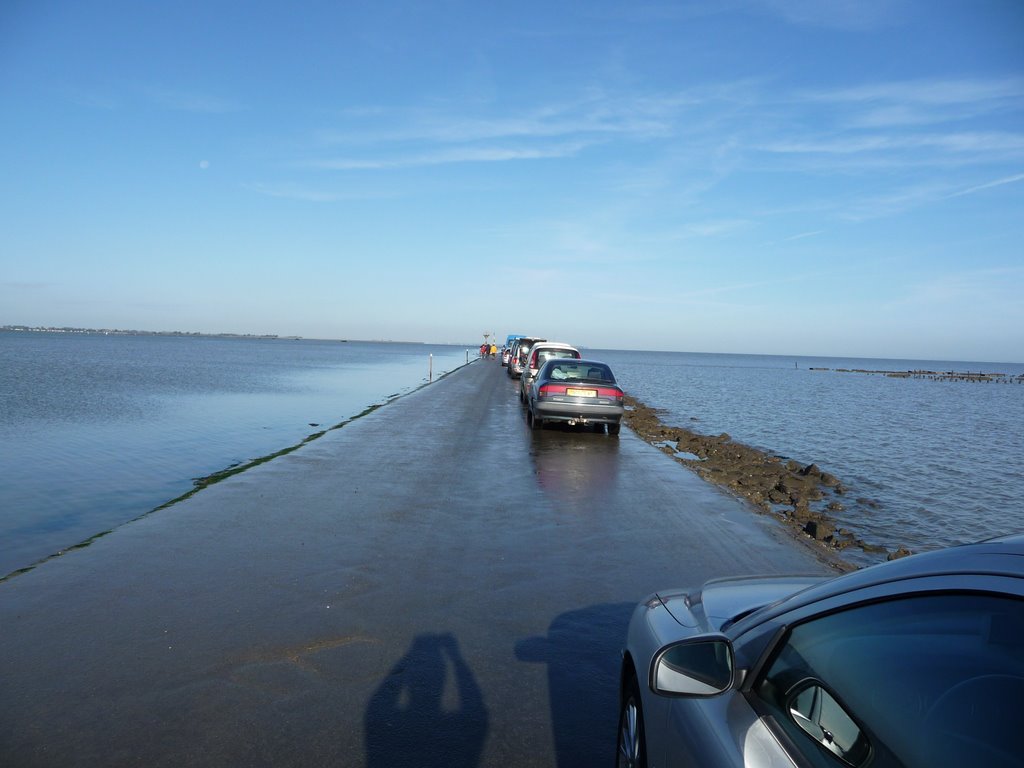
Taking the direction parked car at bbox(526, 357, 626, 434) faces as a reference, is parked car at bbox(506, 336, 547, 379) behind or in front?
in front

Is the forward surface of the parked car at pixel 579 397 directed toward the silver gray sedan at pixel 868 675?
no

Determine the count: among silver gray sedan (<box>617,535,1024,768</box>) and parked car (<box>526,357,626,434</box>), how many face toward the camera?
0

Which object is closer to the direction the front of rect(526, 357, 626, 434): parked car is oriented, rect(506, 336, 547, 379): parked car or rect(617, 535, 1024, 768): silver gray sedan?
the parked car

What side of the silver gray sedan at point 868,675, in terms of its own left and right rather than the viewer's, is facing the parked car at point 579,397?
front

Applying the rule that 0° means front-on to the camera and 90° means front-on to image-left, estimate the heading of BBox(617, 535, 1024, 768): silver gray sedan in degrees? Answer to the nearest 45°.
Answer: approximately 135°

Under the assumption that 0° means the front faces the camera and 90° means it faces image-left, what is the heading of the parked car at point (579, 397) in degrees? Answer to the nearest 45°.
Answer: approximately 180°

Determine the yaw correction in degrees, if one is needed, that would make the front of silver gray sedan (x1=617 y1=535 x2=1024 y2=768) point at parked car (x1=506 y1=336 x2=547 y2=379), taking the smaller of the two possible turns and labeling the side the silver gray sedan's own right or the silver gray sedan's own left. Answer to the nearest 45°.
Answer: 0° — it already faces it

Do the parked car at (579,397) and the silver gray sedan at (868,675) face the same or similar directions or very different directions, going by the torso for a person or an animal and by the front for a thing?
same or similar directions
